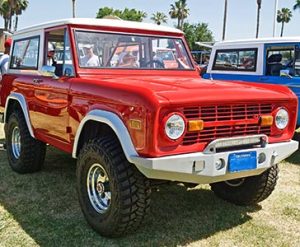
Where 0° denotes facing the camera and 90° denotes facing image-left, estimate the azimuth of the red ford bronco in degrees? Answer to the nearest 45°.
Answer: approximately 315°

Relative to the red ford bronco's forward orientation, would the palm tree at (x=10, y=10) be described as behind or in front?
behind

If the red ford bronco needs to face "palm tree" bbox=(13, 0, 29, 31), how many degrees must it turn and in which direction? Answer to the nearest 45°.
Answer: approximately 135° to its left
